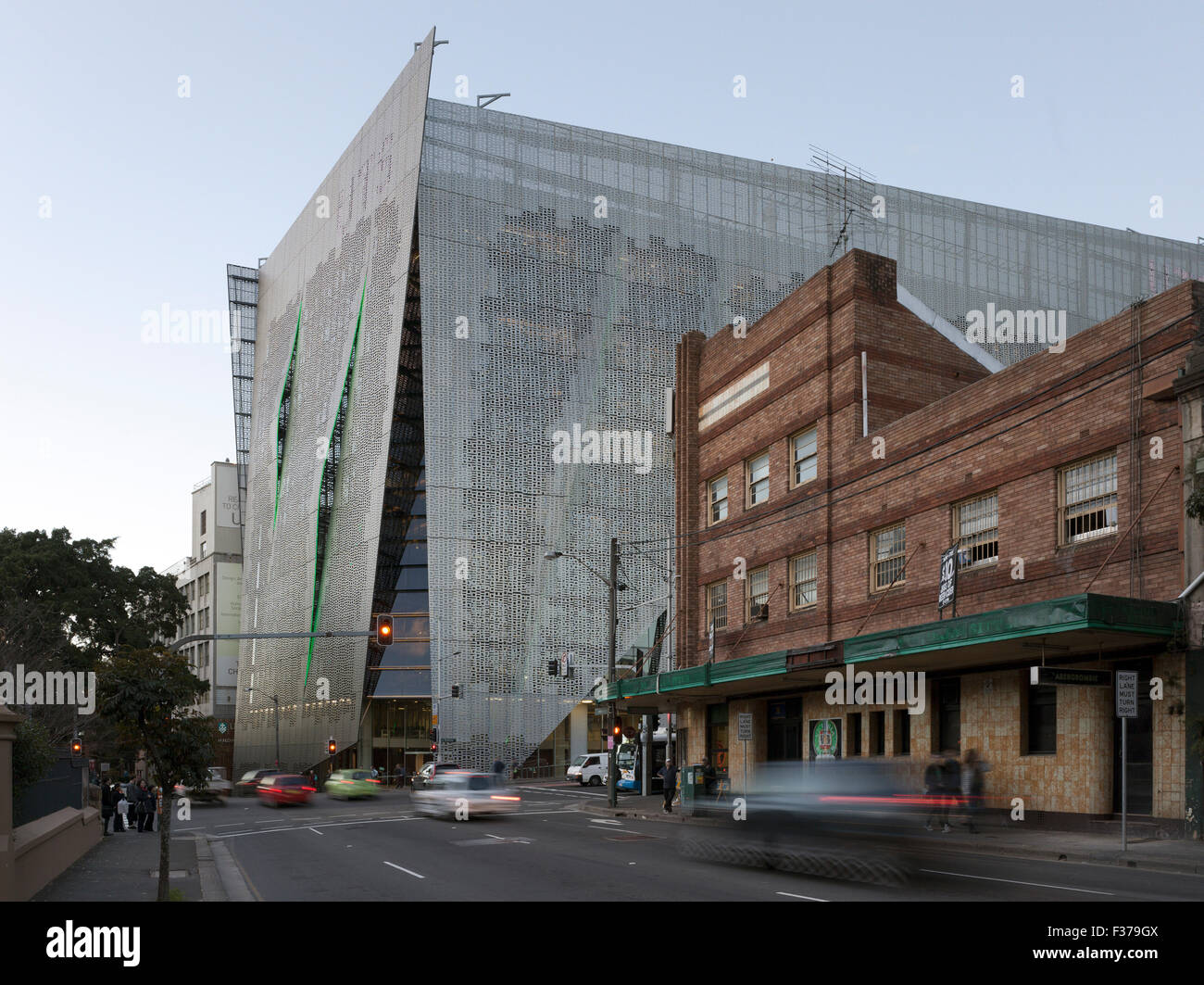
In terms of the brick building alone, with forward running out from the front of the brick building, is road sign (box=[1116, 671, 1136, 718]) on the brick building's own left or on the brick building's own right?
on the brick building's own left

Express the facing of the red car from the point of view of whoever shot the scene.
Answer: facing away from the viewer and to the left of the viewer

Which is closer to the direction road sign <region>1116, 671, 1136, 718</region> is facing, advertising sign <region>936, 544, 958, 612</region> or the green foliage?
the green foliage

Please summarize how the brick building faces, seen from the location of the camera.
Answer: facing the viewer and to the left of the viewer

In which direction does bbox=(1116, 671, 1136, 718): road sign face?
toward the camera

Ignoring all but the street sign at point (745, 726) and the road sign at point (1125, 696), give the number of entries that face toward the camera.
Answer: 2

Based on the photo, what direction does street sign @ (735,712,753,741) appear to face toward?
toward the camera

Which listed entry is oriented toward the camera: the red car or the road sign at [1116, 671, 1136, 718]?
the road sign

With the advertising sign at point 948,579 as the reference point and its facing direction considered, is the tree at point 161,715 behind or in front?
in front

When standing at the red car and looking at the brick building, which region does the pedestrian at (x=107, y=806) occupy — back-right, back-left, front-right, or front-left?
front-right
